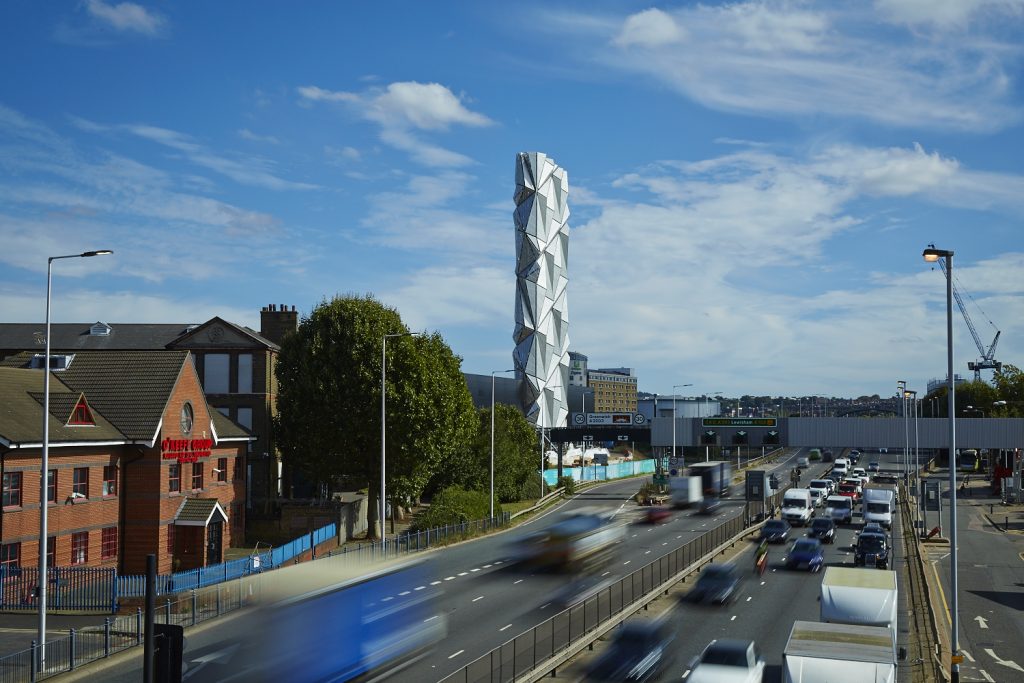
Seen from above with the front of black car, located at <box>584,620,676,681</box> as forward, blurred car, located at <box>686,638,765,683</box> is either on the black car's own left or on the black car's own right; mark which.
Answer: on the black car's own left

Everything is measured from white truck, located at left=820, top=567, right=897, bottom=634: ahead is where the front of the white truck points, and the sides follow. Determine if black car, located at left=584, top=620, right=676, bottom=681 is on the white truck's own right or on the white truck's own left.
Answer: on the white truck's own right

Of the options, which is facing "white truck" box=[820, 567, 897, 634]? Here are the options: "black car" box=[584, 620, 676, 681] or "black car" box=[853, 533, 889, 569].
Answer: "black car" box=[853, 533, 889, 569]

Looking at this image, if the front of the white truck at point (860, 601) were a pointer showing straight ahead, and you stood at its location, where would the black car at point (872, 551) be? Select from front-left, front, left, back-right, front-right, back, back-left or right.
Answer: back

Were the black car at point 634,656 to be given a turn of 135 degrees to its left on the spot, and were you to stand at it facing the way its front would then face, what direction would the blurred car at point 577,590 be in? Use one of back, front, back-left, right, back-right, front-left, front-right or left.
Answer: left

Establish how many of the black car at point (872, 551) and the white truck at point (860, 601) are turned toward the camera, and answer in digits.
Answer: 2

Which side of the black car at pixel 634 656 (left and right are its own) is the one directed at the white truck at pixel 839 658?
left

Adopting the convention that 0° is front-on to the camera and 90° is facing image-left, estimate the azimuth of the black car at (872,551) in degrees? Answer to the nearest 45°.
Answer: approximately 0°
